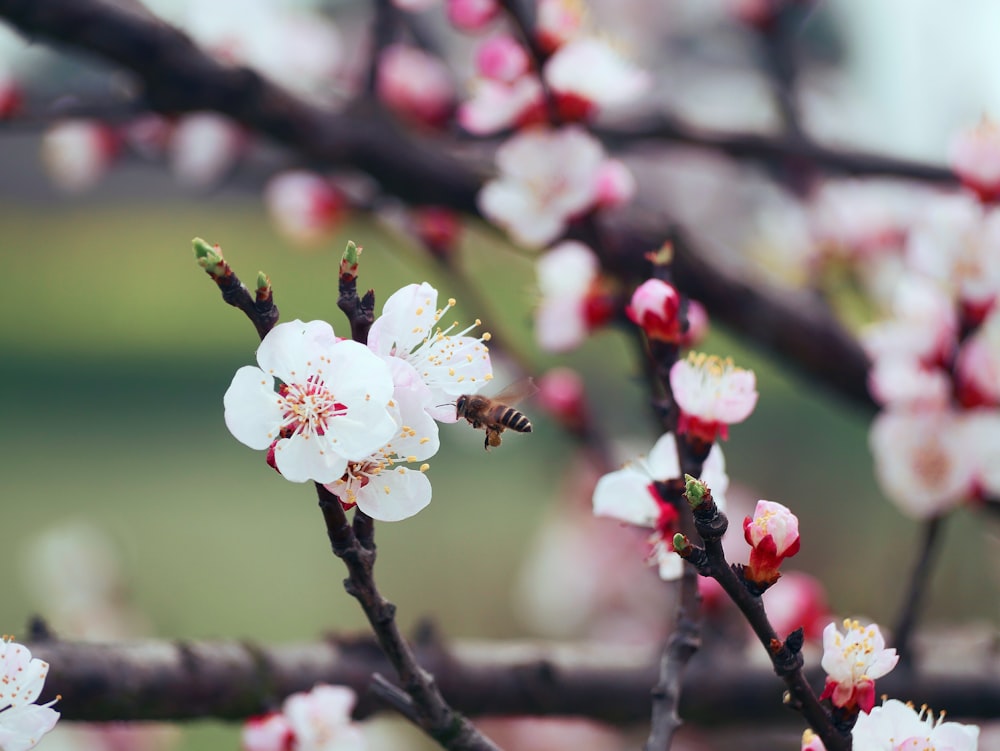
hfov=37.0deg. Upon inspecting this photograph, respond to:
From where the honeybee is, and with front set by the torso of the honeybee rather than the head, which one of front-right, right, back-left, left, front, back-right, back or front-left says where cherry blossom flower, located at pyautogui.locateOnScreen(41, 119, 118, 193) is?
front-right

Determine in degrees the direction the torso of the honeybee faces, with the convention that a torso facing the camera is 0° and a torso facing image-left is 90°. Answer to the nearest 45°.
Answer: approximately 90°

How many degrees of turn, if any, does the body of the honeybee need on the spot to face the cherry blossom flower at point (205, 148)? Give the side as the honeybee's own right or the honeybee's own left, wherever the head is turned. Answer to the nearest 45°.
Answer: approximately 45° to the honeybee's own right
